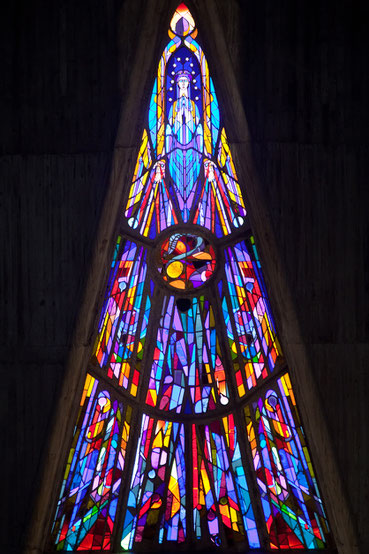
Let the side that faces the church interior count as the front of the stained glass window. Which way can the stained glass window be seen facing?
toward the camera
